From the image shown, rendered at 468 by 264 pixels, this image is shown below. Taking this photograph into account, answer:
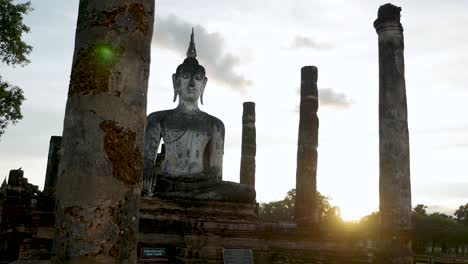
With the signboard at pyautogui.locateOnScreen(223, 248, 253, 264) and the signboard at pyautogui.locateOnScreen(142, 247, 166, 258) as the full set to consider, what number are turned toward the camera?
2

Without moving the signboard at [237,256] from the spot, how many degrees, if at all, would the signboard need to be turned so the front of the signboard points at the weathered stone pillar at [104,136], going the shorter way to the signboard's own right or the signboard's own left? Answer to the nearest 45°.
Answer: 0° — it already faces it

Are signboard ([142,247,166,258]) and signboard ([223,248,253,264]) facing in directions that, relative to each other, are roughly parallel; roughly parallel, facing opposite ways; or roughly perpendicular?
roughly parallel

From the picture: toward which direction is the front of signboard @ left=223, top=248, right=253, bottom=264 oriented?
toward the camera

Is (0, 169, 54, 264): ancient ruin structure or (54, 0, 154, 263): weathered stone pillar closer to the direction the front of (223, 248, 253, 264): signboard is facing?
the weathered stone pillar

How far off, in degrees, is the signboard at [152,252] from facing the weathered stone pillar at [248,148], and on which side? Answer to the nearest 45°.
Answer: approximately 180°

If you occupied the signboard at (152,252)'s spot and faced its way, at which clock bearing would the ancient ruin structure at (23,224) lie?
The ancient ruin structure is roughly at 3 o'clock from the signboard.

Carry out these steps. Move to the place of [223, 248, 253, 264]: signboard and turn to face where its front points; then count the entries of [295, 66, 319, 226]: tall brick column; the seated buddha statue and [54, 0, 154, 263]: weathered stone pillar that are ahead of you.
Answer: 1

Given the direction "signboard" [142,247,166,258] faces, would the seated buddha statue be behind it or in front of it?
behind

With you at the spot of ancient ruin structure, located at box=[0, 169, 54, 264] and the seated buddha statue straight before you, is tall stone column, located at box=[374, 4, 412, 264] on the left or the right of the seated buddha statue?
right

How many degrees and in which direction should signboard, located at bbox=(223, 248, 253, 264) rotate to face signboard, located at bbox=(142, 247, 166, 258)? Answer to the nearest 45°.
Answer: approximately 90° to its right

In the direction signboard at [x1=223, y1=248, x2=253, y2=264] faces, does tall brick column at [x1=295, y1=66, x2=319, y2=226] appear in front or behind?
behind

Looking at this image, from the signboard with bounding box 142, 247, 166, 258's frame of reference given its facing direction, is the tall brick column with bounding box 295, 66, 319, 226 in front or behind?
behind

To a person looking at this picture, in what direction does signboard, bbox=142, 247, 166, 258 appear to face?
facing the viewer

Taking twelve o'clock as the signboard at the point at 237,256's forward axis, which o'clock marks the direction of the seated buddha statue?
The seated buddha statue is roughly at 5 o'clock from the signboard.
